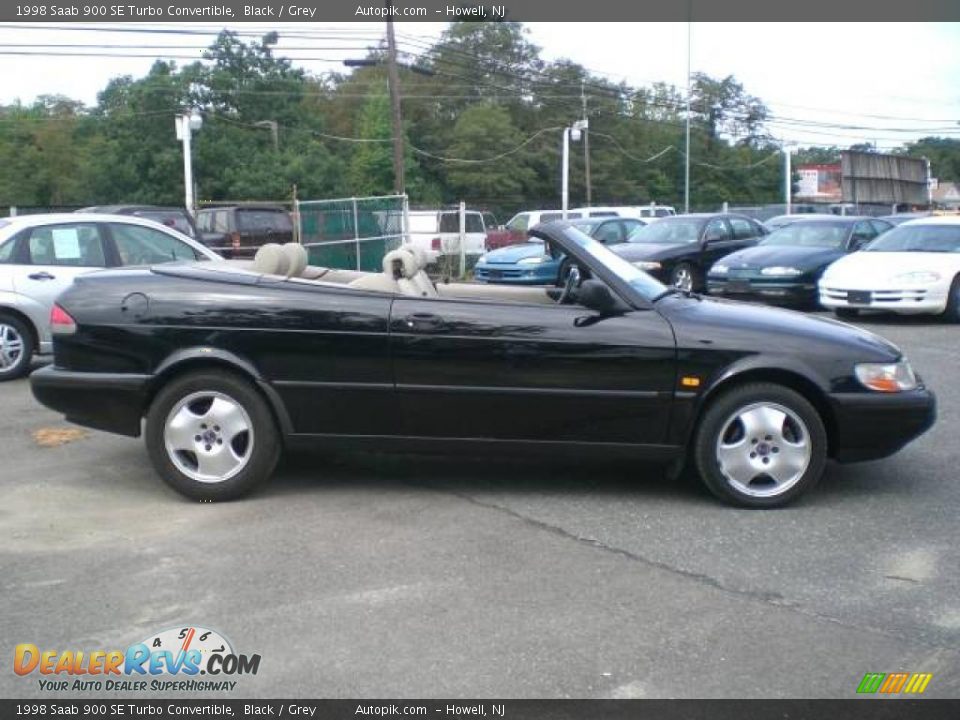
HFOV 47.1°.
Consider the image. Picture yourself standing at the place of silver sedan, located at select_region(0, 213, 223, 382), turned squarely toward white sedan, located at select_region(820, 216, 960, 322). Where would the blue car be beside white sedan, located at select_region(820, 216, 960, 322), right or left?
left

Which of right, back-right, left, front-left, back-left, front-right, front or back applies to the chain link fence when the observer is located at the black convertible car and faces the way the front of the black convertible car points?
left

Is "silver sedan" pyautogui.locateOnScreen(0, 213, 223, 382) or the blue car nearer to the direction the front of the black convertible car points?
the blue car

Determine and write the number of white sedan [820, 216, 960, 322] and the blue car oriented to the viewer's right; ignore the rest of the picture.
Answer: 0

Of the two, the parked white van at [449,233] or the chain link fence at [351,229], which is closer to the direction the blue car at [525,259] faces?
the chain link fence

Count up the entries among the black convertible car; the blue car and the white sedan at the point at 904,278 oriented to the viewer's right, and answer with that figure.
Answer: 1

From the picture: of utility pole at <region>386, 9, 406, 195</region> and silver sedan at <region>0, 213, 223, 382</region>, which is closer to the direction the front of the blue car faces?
the silver sedan

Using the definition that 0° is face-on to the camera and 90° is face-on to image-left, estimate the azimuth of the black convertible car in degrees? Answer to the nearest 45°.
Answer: approximately 270°

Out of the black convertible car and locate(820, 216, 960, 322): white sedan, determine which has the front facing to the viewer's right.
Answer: the black convertible car

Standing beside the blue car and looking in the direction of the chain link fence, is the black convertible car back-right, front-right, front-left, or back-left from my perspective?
back-left

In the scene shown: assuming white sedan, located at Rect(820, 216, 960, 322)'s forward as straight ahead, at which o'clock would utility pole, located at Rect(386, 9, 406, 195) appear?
The utility pole is roughly at 3 o'clock from the white sedan.

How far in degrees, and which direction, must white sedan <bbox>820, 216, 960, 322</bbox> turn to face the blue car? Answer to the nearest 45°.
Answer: approximately 90° to its right

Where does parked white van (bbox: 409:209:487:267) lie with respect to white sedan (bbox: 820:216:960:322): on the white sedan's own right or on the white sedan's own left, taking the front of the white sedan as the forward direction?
on the white sedan's own right

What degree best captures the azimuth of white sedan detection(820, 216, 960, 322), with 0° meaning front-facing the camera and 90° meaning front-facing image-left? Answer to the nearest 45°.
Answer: approximately 45°

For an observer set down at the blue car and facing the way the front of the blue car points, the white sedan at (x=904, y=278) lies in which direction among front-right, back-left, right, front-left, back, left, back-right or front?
left

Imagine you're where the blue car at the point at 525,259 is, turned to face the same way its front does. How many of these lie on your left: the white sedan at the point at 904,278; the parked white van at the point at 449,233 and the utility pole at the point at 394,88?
1
